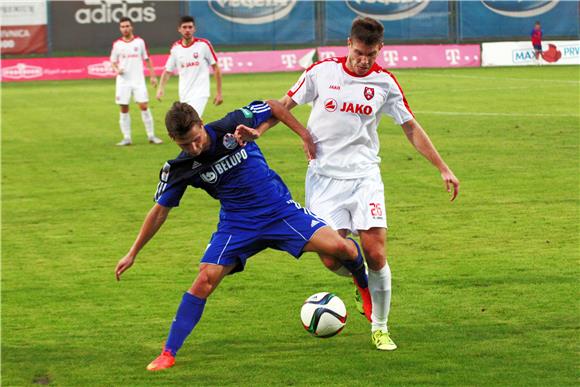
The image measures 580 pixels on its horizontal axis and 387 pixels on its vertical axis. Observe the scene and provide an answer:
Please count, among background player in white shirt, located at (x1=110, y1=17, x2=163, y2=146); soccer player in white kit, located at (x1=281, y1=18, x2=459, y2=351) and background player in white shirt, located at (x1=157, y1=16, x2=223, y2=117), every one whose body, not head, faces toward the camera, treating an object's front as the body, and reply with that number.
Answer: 3

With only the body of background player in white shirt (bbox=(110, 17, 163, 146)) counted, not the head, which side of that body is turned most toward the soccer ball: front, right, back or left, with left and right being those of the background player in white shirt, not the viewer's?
front

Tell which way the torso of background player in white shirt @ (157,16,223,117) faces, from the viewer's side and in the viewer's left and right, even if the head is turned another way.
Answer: facing the viewer

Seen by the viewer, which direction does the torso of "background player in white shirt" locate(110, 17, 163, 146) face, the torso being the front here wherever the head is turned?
toward the camera

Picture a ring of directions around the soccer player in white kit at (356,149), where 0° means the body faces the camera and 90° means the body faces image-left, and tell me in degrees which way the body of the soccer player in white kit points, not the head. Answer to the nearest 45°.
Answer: approximately 0°

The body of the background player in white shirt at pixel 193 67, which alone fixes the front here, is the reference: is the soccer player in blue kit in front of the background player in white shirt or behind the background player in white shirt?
in front

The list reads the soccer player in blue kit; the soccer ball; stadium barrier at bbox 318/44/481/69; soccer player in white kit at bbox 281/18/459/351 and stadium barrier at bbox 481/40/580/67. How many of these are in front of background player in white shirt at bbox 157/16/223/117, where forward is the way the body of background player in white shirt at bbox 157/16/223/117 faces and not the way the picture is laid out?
3

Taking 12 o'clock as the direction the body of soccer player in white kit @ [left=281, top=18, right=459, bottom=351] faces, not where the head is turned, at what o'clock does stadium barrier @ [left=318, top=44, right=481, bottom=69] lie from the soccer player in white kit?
The stadium barrier is roughly at 6 o'clock from the soccer player in white kit.

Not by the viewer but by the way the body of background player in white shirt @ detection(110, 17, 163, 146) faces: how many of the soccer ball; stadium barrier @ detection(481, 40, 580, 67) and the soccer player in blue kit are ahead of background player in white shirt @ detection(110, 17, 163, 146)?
2

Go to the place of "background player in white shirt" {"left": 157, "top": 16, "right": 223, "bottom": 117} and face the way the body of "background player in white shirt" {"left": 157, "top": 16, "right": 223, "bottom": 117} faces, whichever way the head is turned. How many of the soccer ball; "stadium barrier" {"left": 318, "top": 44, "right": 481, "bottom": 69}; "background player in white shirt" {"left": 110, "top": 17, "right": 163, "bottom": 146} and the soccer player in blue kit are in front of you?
2

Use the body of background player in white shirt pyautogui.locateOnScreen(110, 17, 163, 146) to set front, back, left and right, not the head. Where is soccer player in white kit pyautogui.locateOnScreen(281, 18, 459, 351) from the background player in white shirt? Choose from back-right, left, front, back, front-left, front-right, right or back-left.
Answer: front

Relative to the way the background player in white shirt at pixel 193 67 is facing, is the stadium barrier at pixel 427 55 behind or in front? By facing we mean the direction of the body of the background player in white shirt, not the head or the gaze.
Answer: behind

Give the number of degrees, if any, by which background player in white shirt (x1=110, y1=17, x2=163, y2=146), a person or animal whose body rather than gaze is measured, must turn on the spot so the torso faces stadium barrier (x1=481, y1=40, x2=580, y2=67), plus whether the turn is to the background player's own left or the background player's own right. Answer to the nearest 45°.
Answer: approximately 135° to the background player's own left
